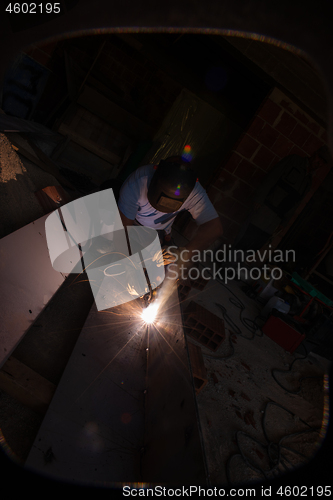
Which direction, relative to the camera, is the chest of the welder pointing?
toward the camera

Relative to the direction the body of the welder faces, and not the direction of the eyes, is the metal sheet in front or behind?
in front

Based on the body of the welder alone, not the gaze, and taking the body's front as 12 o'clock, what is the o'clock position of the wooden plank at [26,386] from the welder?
The wooden plank is roughly at 12 o'clock from the welder.
